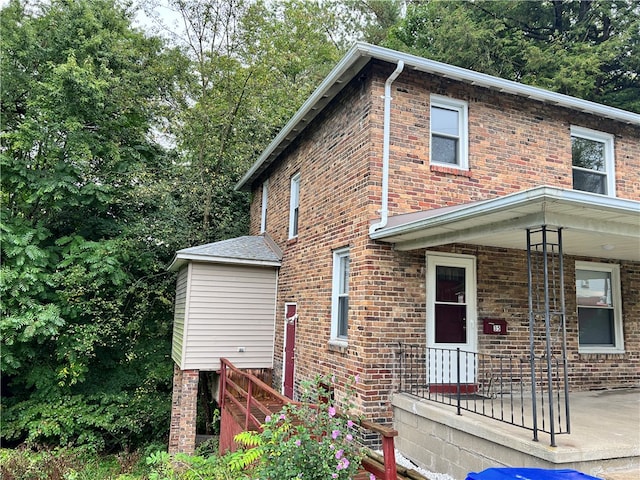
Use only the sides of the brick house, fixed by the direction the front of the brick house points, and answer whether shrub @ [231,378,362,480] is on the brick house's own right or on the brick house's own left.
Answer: on the brick house's own right

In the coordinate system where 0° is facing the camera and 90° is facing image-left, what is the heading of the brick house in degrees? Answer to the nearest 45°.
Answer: approximately 315°

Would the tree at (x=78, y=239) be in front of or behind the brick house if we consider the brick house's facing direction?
behind

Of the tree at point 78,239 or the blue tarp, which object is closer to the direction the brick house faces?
the blue tarp

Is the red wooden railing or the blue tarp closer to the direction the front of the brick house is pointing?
the blue tarp

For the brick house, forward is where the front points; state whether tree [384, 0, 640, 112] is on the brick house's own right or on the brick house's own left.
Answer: on the brick house's own left

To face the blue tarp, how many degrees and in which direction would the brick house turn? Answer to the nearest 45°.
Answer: approximately 45° to its right

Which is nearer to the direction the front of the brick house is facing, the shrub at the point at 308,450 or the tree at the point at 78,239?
the shrub
